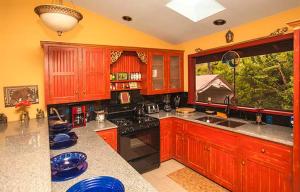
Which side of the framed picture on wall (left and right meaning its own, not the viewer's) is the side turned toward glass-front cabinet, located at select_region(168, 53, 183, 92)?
left

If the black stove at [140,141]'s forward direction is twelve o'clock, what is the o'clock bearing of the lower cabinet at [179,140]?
The lower cabinet is roughly at 10 o'clock from the black stove.

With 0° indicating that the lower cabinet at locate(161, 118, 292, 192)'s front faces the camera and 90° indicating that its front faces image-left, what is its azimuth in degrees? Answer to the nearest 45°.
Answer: approximately 45°

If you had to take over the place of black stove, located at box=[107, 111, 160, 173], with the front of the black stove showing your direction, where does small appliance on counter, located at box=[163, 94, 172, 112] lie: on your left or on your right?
on your left

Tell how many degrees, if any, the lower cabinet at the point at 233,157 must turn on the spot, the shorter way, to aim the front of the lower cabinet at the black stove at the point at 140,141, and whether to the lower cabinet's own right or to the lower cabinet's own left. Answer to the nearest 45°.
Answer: approximately 45° to the lower cabinet's own right

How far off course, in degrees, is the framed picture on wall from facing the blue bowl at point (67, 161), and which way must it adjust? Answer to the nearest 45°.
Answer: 0° — it already faces it

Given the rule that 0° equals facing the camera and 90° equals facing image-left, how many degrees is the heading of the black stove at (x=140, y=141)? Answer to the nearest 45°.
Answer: approximately 315°
